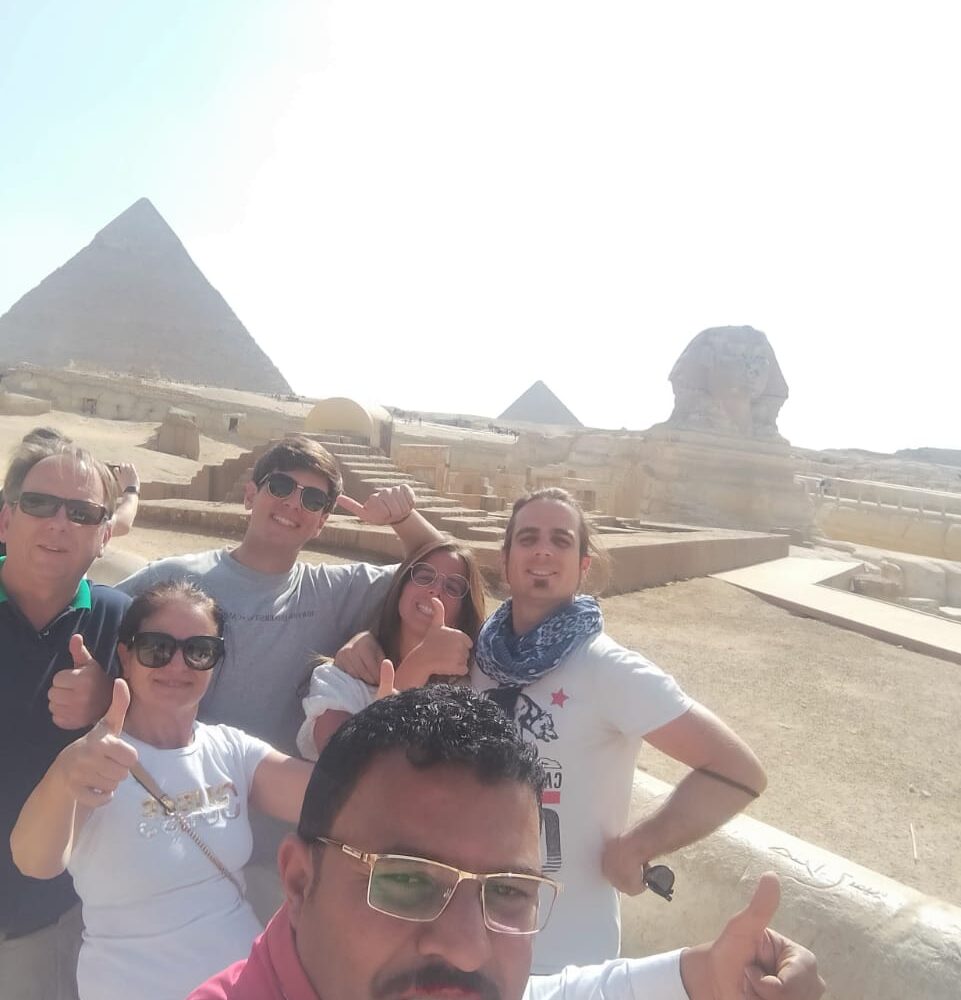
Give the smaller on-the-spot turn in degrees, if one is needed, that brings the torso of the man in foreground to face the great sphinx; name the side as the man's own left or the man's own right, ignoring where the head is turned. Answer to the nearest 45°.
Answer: approximately 135° to the man's own left

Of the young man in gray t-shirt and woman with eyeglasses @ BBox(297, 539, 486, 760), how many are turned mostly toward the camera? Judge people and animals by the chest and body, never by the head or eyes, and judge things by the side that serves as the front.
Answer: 2

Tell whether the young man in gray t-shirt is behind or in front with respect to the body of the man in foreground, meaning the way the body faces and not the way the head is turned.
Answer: behind

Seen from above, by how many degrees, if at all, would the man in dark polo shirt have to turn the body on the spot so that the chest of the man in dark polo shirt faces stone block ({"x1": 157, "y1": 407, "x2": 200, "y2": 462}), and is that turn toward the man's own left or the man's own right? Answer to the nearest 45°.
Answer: approximately 180°

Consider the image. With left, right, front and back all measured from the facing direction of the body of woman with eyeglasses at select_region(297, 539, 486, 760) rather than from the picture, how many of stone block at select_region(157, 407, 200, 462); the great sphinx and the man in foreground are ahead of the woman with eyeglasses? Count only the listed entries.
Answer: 1

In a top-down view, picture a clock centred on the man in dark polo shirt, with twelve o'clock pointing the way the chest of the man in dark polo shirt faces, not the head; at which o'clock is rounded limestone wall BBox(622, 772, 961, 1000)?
The rounded limestone wall is roughly at 10 o'clock from the man in dark polo shirt.

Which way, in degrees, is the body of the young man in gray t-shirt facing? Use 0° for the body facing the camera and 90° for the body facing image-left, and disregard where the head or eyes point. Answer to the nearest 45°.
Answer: approximately 0°

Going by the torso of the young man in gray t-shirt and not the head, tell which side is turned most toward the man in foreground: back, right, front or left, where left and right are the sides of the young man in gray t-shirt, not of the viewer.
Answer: front

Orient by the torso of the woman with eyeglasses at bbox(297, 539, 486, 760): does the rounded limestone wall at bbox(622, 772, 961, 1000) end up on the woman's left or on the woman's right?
on the woman's left

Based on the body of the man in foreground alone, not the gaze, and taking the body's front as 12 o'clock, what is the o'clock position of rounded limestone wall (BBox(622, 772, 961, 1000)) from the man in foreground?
The rounded limestone wall is roughly at 7 o'clock from the man in foreground.

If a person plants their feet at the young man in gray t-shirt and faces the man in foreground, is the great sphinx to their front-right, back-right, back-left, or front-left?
back-left
